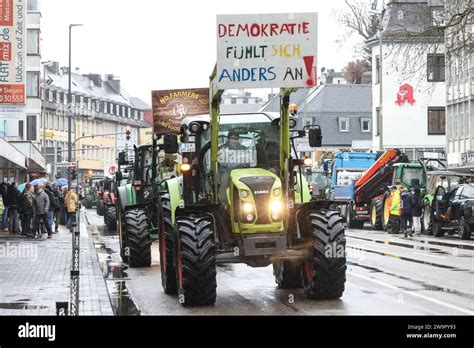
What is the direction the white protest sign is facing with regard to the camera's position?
facing the viewer

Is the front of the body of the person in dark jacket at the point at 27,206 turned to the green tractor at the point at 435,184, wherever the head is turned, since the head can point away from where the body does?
yes

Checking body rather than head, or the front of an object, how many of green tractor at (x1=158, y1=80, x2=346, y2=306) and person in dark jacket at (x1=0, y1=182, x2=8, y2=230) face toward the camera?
1

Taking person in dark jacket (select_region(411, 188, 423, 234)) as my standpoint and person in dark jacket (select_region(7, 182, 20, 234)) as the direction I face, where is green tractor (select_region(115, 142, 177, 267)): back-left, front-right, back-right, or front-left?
front-left

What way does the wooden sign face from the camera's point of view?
toward the camera

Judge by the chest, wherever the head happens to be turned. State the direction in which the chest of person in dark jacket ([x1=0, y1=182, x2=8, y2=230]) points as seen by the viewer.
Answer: to the viewer's right
